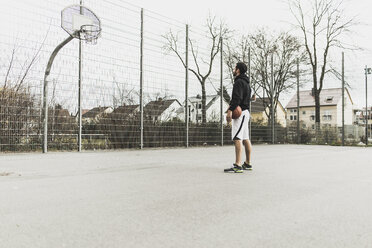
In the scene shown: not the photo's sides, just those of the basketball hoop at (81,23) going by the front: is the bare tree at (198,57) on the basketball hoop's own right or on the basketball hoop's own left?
on the basketball hoop's own left

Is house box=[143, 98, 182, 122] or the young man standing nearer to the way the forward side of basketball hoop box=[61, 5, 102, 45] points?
the young man standing

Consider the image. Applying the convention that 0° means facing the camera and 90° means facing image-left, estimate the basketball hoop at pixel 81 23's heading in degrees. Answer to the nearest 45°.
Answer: approximately 315°

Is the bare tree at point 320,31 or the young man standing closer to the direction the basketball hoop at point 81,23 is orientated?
the young man standing

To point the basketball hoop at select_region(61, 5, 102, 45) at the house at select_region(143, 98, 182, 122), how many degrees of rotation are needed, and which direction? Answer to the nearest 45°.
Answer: approximately 90° to its left

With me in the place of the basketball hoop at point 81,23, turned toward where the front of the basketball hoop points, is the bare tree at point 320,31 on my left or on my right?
on my left
